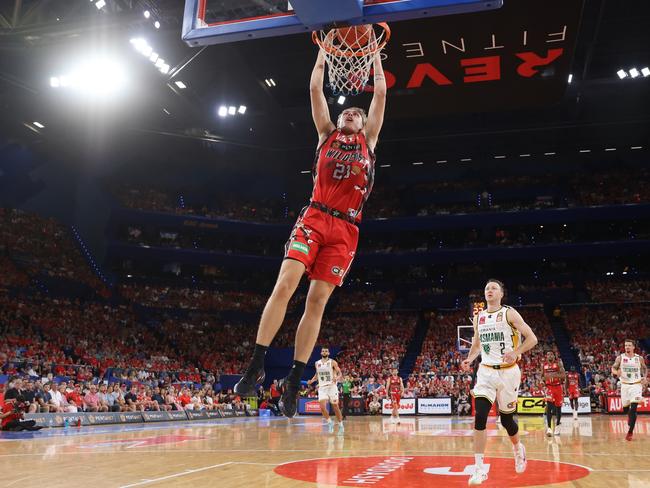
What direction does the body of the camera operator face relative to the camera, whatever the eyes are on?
to the viewer's right

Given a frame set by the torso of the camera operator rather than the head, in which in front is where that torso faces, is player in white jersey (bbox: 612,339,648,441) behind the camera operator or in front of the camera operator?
in front

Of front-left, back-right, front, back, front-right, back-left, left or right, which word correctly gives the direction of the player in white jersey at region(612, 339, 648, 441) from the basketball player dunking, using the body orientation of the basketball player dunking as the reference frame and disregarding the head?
back-left

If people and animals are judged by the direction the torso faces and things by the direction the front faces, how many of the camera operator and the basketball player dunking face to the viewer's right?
1

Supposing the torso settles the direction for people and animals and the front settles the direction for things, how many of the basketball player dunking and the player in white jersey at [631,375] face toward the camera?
2

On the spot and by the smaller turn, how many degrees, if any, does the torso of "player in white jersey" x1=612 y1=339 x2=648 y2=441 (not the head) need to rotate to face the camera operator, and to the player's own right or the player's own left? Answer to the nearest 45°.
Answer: approximately 90° to the player's own right

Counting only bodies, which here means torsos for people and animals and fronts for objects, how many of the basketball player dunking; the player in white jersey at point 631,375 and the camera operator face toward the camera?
2
